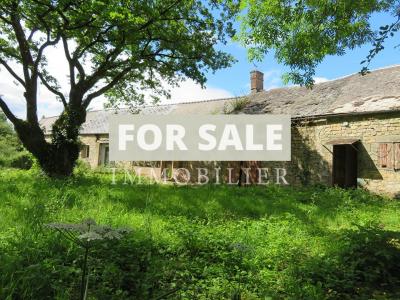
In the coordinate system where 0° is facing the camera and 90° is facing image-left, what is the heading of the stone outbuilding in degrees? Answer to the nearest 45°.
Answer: approximately 45°
